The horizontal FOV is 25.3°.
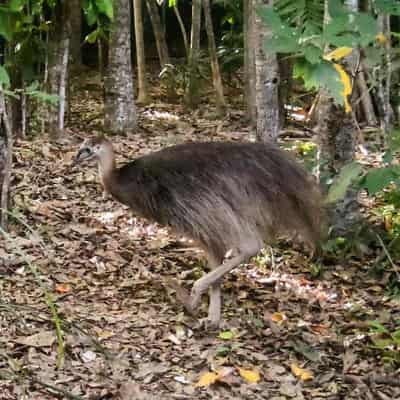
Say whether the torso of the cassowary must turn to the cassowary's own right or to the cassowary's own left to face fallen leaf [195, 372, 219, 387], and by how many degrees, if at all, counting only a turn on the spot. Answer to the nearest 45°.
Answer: approximately 90° to the cassowary's own left

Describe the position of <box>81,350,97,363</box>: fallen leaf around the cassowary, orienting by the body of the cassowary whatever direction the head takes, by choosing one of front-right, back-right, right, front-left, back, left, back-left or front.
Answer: front-left

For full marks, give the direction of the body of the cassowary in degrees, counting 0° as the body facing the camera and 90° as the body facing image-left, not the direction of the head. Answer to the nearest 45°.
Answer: approximately 90°

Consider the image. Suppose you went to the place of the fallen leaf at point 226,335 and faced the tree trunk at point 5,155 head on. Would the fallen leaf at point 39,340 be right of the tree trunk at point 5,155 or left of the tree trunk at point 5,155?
left

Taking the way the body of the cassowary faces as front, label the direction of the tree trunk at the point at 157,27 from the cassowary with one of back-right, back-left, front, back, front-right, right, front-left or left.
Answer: right

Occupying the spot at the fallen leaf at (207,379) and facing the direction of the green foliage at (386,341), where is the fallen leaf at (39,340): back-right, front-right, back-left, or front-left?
back-left

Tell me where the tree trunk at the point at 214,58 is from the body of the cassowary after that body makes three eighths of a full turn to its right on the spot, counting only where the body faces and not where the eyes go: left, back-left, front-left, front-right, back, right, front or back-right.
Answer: front-left

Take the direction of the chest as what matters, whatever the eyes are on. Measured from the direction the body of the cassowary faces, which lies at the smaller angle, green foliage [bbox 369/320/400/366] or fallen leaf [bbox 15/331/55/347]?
the fallen leaf

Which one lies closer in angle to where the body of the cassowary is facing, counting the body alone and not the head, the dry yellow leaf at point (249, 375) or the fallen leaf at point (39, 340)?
the fallen leaf

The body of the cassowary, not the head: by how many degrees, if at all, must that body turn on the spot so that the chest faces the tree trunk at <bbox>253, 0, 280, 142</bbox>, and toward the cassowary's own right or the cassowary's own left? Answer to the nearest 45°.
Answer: approximately 90° to the cassowary's own right
